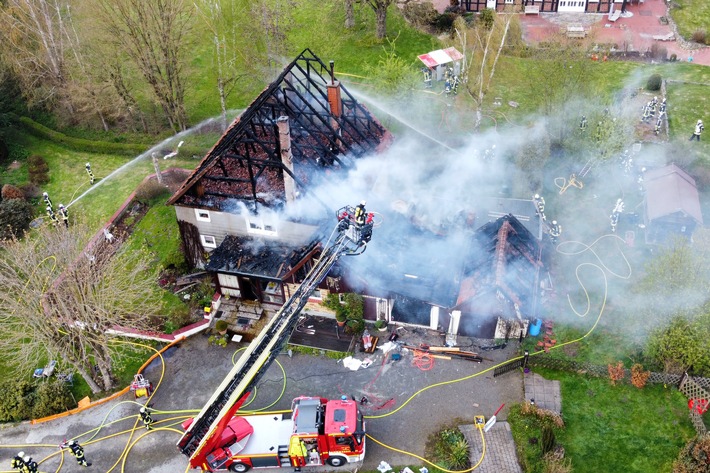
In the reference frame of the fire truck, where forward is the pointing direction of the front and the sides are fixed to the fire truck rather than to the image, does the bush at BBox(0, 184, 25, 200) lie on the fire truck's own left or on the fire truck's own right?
on the fire truck's own left

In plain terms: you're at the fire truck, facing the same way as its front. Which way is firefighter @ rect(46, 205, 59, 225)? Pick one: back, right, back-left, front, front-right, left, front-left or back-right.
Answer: back-left

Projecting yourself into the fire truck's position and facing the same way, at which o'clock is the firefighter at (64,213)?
The firefighter is roughly at 8 o'clock from the fire truck.

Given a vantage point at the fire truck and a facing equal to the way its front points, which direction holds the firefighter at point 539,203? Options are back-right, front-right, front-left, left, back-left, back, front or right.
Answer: front-left

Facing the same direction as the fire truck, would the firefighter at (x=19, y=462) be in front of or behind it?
behind

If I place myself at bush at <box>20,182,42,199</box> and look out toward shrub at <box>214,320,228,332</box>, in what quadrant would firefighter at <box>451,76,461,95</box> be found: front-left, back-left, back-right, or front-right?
front-left

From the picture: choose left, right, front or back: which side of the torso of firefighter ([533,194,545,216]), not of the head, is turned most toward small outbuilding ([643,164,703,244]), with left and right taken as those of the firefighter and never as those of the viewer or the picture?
back

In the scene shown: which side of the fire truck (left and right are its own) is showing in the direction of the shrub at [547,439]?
front

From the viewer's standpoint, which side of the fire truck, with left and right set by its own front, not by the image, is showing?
right

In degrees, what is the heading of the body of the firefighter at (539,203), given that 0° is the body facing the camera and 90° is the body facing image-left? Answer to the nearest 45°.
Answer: approximately 90°

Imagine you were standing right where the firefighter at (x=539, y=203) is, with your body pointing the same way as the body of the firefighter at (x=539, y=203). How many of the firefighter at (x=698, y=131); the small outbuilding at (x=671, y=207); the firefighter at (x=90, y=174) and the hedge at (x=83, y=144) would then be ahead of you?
2

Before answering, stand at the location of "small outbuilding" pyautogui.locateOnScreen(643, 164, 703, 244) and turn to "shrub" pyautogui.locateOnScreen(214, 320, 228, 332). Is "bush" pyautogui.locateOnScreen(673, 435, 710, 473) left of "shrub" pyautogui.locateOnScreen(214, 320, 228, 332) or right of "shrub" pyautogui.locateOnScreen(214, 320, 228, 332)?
left

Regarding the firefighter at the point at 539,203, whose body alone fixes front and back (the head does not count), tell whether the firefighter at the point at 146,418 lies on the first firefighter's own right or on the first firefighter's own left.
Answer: on the first firefighter's own left

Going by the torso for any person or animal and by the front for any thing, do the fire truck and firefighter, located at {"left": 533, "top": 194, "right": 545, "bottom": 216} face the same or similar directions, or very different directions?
very different directions

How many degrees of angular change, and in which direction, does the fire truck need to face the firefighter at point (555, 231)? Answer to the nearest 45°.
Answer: approximately 45° to its left

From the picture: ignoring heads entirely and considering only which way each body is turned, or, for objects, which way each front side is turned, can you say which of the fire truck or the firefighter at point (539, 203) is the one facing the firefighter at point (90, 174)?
the firefighter at point (539, 203)

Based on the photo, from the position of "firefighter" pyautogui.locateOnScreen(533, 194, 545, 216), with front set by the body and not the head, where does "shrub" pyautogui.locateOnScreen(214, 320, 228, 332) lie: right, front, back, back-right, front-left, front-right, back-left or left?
front-left
